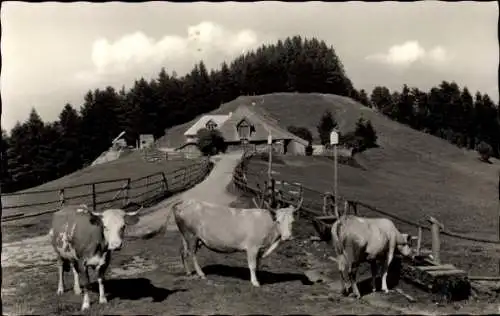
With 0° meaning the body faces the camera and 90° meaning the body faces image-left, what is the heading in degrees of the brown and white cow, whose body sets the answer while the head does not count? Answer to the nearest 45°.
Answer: approximately 315°

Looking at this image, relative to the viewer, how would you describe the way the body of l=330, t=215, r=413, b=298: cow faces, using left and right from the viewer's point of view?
facing away from the viewer and to the right of the viewer

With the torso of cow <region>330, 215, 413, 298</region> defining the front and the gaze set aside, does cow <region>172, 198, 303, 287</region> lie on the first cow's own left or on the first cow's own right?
on the first cow's own left

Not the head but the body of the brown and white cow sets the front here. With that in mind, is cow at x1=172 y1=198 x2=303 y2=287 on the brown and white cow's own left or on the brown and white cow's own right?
on the brown and white cow's own left
